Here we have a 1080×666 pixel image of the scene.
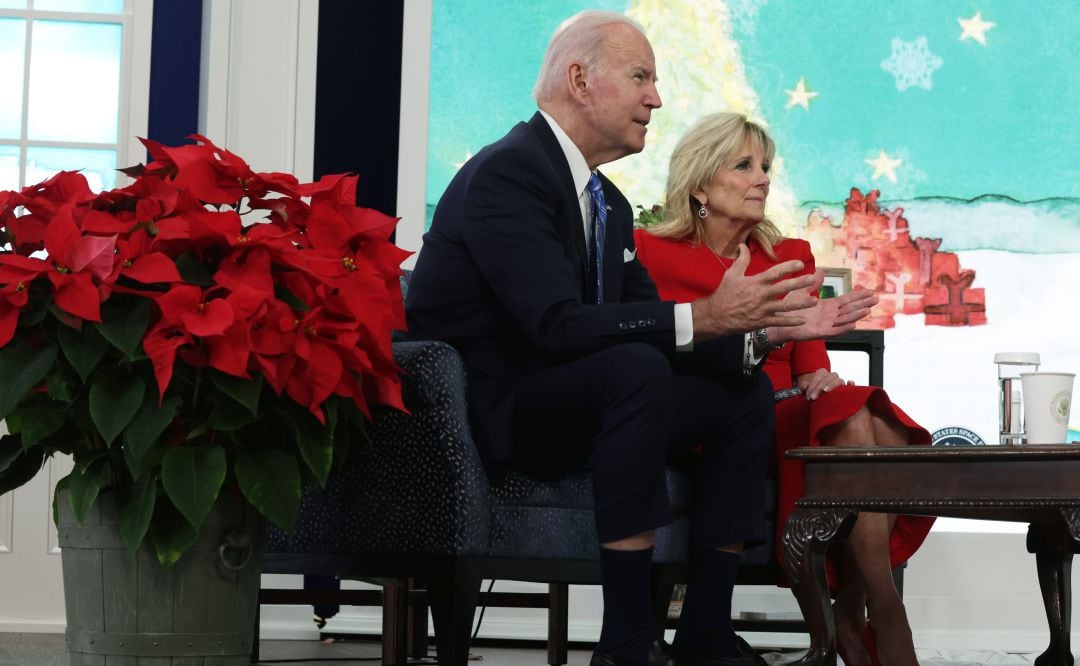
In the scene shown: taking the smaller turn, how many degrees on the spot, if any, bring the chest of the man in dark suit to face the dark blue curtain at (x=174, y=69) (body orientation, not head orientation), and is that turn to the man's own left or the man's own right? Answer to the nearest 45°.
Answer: approximately 180°

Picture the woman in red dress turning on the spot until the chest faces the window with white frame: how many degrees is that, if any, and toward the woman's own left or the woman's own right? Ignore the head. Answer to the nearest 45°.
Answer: approximately 135° to the woman's own right

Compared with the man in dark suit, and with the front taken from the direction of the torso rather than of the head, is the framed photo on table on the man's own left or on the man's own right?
on the man's own left

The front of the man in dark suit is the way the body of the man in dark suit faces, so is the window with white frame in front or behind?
behind

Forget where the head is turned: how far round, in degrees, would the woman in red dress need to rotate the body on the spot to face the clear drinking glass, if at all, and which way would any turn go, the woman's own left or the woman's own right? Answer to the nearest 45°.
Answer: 0° — they already face it

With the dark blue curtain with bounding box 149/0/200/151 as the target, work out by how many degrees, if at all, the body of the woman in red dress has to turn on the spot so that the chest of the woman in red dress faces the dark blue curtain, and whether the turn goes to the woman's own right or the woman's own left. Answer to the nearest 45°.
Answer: approximately 135° to the woman's own right

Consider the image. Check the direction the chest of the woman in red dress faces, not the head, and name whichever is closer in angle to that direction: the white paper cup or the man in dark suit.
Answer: the white paper cup

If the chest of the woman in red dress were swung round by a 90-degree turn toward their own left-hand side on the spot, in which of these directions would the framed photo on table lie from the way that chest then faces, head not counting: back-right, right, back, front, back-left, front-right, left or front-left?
front-left
